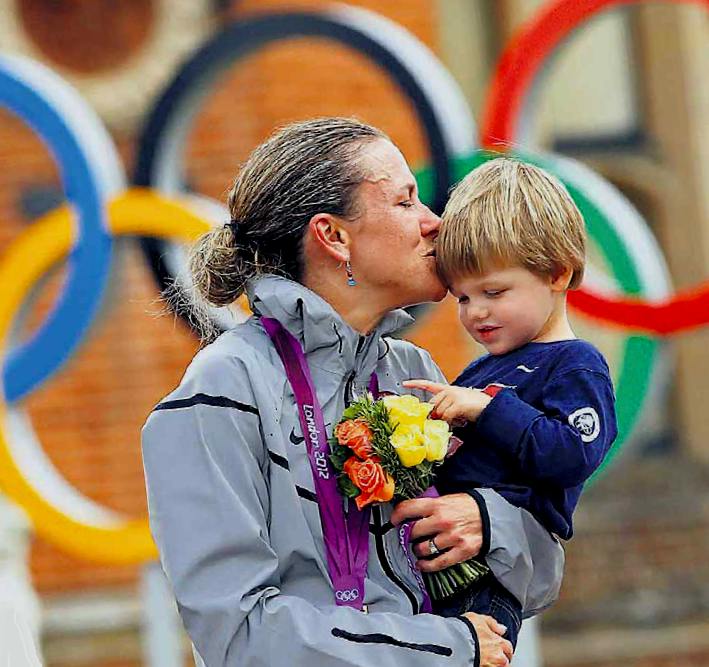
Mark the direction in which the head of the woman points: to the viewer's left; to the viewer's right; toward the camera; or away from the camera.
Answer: to the viewer's right

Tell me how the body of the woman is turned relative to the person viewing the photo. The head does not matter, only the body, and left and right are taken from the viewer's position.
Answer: facing the viewer and to the right of the viewer

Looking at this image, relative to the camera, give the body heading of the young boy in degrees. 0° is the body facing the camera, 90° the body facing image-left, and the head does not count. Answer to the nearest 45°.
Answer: approximately 45°

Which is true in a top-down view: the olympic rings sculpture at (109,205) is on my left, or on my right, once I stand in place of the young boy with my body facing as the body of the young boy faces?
on my right

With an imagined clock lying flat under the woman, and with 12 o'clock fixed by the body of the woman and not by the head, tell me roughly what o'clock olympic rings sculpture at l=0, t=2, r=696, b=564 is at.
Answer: The olympic rings sculpture is roughly at 7 o'clock from the woman.
